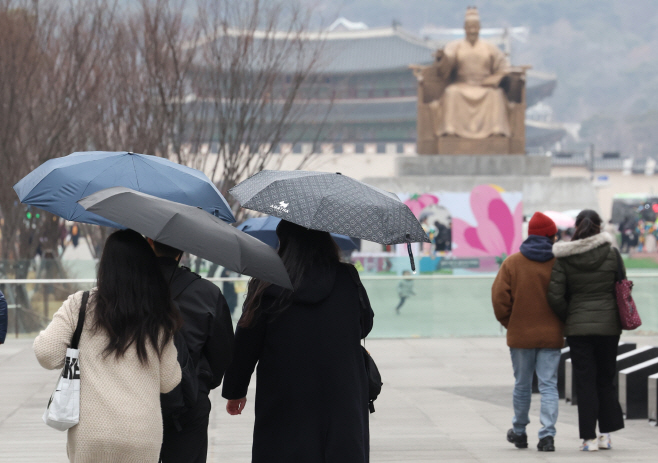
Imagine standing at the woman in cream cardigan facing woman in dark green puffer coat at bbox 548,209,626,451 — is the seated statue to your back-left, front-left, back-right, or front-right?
front-left

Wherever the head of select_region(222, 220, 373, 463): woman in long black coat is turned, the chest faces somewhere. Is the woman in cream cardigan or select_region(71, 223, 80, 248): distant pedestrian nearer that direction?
the distant pedestrian

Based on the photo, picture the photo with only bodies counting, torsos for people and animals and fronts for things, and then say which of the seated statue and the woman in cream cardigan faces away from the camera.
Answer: the woman in cream cardigan

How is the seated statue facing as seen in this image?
toward the camera

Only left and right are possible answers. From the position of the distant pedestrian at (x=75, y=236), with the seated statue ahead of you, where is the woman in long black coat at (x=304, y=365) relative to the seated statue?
right

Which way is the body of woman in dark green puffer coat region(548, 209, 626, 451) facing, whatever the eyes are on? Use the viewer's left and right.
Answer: facing away from the viewer

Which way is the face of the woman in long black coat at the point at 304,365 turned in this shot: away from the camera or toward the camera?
away from the camera

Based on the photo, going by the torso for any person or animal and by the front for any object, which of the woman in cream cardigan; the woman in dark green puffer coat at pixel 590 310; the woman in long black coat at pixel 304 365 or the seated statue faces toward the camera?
the seated statue

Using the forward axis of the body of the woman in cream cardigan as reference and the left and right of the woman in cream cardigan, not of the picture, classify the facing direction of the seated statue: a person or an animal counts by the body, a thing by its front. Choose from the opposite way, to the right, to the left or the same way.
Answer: the opposite way

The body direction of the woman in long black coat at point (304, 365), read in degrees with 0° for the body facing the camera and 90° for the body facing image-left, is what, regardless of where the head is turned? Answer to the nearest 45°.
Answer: approximately 180°

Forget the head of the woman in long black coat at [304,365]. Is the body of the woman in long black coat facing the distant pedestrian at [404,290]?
yes

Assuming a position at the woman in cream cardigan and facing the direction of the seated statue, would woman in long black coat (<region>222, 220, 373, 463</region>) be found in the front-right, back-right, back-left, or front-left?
front-right

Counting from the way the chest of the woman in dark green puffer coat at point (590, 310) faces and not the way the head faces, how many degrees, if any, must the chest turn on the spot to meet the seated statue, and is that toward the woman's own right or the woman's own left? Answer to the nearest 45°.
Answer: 0° — they already face it

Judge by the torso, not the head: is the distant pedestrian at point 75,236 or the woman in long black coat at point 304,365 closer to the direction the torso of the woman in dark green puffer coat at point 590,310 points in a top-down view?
the distant pedestrian

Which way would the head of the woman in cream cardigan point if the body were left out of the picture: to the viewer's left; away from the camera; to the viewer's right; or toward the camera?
away from the camera

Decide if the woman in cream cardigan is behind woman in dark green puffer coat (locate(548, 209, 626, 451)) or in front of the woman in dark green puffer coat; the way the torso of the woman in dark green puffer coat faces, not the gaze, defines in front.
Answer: behind

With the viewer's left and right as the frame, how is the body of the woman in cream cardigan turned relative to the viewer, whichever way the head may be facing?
facing away from the viewer

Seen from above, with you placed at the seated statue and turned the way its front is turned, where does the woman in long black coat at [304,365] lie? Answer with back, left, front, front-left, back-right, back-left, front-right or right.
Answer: front
